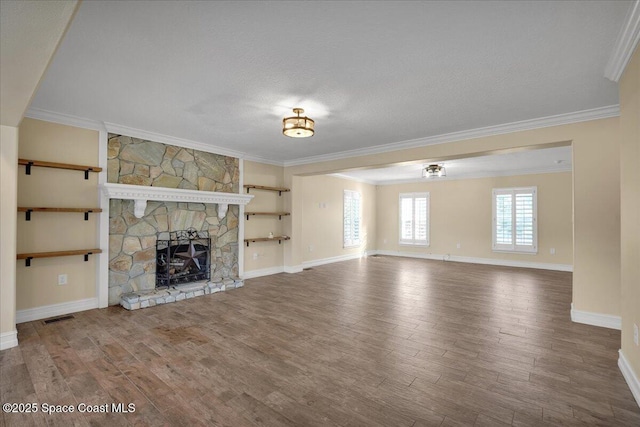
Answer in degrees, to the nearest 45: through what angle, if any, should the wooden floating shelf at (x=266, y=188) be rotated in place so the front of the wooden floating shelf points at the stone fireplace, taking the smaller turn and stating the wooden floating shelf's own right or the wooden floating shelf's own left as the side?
approximately 90° to the wooden floating shelf's own right

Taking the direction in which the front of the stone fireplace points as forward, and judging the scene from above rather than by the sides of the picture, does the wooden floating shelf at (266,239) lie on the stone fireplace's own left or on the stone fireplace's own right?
on the stone fireplace's own left

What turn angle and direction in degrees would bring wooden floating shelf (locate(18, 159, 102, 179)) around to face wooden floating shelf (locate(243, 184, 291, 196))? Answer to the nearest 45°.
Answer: approximately 45° to its left

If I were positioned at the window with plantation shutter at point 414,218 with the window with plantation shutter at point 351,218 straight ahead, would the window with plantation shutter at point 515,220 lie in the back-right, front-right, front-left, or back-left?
back-left

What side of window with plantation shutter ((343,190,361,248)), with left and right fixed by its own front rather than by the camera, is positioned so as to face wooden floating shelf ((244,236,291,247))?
right

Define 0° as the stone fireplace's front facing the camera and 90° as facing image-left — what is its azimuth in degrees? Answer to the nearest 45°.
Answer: approximately 315°

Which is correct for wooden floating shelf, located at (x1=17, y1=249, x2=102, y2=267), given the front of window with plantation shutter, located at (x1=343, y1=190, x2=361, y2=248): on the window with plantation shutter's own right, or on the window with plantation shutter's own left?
on the window with plantation shutter's own right

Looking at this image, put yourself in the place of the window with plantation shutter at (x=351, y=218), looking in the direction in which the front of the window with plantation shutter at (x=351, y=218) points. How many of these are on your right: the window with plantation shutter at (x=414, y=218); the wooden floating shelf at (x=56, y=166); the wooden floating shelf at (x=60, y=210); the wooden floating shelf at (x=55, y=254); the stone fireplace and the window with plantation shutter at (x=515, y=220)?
4

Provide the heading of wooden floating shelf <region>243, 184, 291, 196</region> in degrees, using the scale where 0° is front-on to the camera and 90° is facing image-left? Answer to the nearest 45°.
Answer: approximately 315°

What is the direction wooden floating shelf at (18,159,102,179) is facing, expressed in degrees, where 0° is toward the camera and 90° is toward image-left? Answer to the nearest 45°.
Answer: approximately 315°
